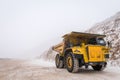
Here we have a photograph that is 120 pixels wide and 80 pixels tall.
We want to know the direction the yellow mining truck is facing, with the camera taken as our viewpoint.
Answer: facing the viewer and to the right of the viewer
